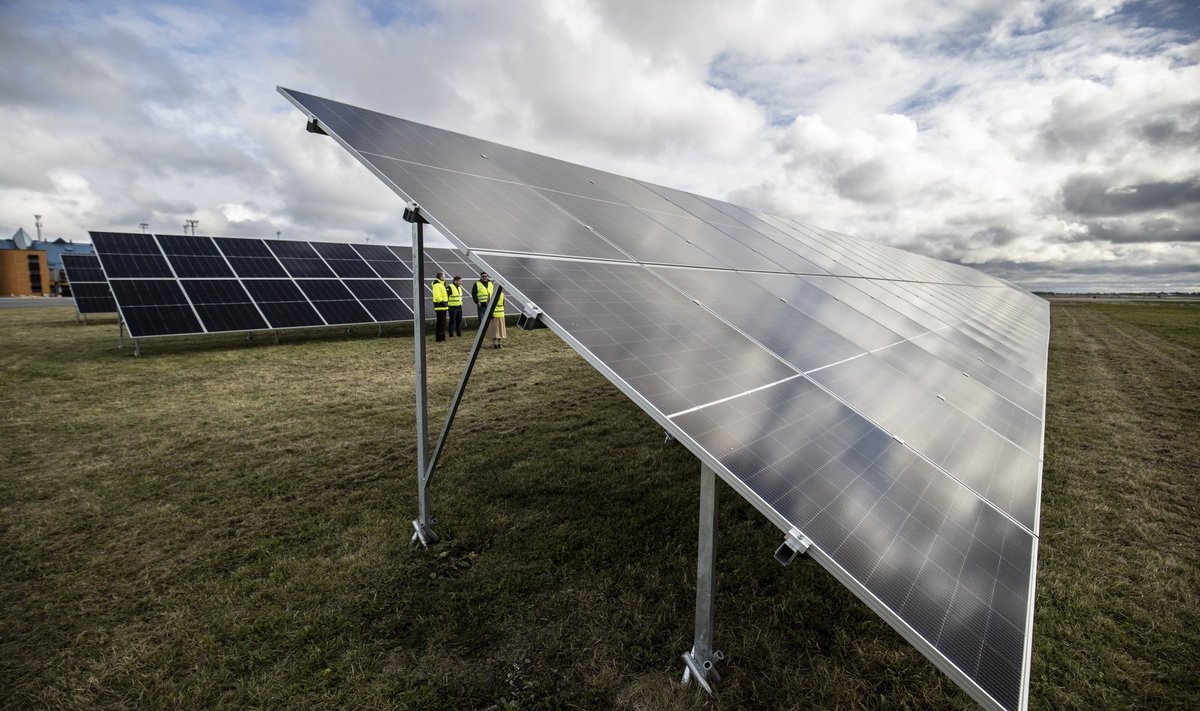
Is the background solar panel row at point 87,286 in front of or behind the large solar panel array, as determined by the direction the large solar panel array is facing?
behind

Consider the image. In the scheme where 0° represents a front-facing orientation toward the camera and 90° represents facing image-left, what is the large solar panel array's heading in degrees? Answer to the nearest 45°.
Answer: approximately 315°

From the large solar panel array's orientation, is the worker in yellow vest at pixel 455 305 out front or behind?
behind

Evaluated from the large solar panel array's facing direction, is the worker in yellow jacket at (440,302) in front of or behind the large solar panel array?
behind
